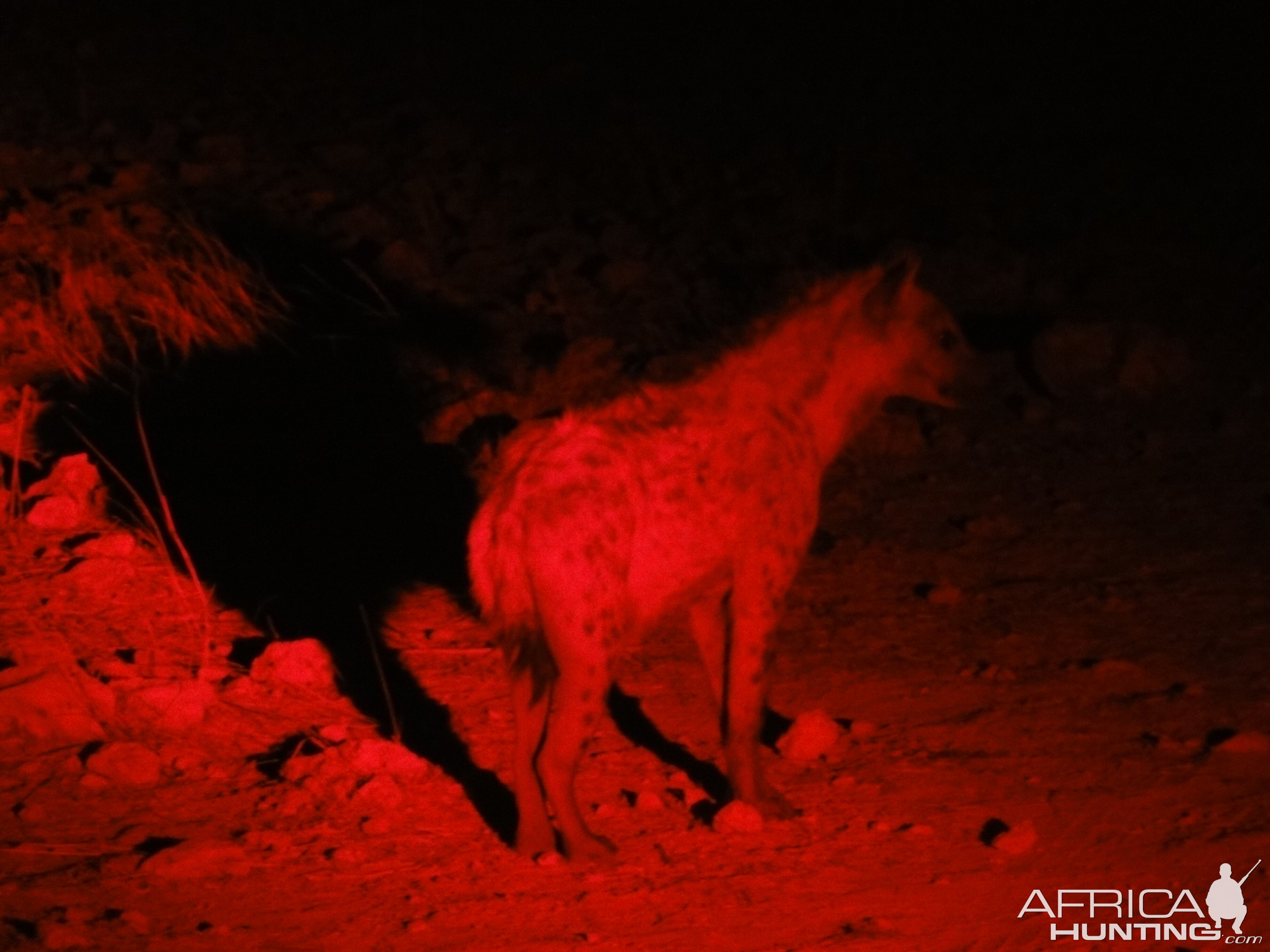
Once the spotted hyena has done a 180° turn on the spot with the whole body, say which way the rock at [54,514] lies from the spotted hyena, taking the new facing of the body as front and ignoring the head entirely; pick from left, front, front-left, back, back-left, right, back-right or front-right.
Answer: right

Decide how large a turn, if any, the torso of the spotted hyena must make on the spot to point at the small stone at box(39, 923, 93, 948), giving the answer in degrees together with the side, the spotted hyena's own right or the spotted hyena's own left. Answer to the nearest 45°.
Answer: approximately 180°

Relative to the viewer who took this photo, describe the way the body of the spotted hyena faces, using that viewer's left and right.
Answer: facing away from the viewer and to the right of the viewer

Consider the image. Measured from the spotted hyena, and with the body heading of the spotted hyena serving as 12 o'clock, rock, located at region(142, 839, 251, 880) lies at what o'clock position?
The rock is roughly at 7 o'clock from the spotted hyena.

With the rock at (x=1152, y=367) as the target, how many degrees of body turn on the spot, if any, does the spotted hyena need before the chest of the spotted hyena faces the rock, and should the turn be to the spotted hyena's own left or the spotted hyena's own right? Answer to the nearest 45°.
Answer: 0° — it already faces it

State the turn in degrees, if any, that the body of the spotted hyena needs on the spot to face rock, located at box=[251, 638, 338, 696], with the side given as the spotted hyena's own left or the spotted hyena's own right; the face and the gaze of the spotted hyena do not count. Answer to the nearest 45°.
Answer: approximately 90° to the spotted hyena's own left

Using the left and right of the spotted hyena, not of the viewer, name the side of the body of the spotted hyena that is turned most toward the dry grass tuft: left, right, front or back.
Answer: left

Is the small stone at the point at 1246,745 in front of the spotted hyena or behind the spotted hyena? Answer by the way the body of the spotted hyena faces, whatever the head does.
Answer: in front

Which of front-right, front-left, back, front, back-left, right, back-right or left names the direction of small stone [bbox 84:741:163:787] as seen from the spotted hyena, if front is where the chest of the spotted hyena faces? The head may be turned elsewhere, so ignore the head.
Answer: back-left

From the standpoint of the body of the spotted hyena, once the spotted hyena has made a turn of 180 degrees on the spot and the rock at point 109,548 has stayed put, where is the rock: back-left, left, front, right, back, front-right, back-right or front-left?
right
